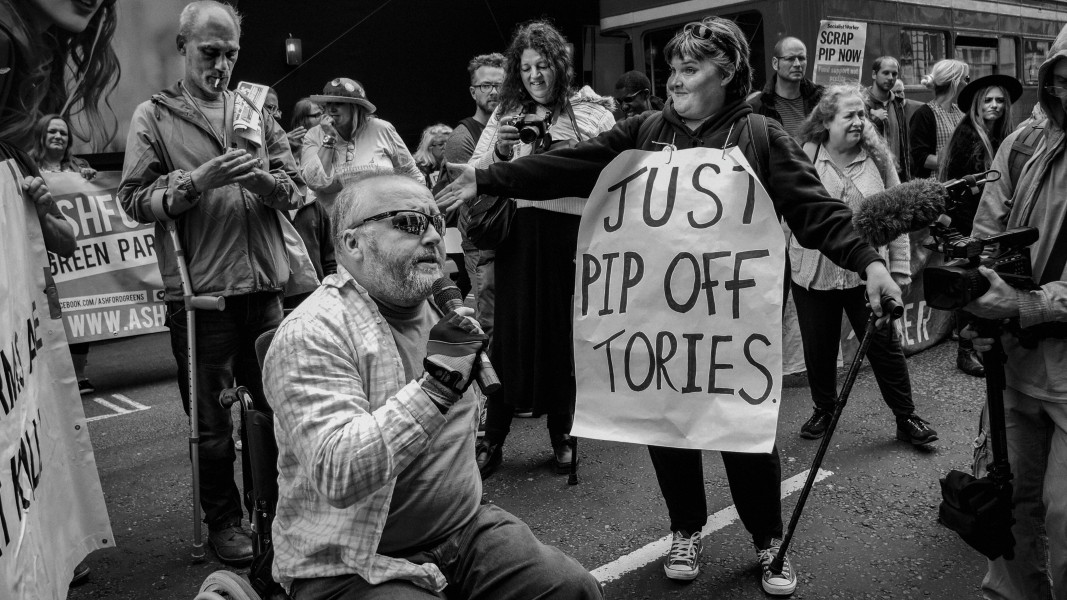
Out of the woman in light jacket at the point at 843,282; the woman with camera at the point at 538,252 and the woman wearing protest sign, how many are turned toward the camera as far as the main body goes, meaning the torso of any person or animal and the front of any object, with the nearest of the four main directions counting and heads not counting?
3

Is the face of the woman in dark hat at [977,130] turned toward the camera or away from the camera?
toward the camera

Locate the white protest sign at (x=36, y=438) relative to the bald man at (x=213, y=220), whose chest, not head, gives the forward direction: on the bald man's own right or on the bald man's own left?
on the bald man's own right

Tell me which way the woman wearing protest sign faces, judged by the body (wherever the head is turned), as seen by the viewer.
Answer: toward the camera

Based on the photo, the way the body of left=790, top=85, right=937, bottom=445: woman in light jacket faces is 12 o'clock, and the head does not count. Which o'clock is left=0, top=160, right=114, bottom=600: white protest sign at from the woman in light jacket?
The white protest sign is roughly at 1 o'clock from the woman in light jacket.

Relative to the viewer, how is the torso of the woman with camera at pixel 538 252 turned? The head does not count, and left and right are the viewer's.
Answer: facing the viewer

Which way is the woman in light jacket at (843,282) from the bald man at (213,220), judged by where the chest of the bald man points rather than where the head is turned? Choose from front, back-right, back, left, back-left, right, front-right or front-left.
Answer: front-left

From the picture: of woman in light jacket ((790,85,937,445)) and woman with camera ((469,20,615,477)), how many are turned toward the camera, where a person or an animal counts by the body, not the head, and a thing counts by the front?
2

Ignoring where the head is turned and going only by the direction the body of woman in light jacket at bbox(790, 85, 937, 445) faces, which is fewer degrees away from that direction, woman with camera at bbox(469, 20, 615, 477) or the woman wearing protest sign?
the woman wearing protest sign
